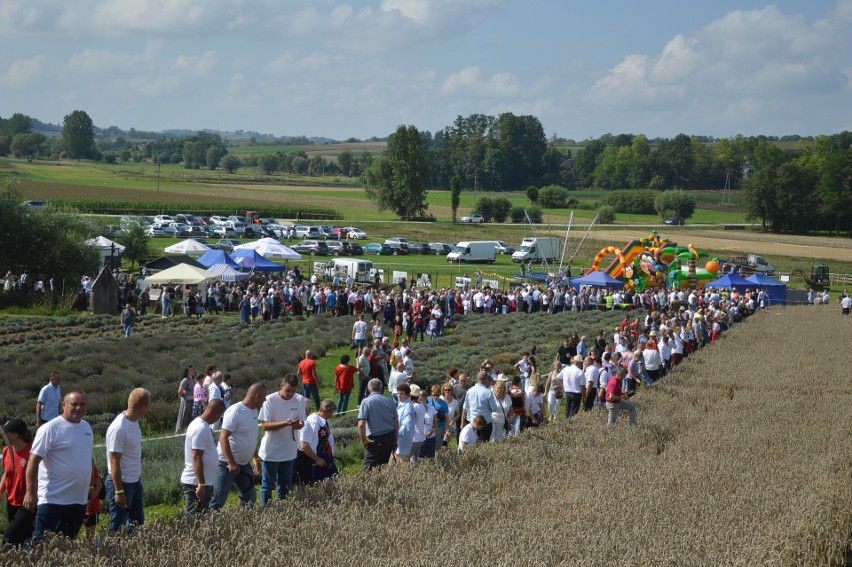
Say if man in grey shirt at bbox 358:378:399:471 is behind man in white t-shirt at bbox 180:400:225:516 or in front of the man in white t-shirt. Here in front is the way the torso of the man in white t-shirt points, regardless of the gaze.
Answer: in front

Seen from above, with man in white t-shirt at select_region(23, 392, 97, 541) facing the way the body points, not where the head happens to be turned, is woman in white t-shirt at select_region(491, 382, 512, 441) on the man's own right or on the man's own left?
on the man's own left

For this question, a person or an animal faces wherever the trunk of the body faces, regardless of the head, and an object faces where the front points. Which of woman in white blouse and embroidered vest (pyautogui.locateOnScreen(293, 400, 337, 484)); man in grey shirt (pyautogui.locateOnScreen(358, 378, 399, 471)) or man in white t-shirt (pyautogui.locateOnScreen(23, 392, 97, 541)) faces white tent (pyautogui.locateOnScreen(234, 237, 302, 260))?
the man in grey shirt

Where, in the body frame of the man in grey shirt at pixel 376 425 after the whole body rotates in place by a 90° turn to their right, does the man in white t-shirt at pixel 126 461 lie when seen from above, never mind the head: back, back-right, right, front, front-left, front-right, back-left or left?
back-right

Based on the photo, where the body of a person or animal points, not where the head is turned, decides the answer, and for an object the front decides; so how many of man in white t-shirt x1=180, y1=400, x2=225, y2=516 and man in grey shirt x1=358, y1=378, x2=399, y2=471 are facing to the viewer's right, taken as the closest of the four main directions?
1

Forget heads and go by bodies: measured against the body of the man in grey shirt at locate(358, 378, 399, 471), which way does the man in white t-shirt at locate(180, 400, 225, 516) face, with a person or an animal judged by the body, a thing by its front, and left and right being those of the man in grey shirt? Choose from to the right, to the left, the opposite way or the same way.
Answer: to the right

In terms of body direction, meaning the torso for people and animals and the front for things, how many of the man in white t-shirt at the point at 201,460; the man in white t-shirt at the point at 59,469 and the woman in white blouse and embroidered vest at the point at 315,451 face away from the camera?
0

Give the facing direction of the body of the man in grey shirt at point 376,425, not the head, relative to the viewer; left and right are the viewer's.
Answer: facing away from the viewer

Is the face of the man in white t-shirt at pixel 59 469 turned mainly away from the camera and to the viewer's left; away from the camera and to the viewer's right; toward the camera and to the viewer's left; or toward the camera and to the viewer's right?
toward the camera and to the viewer's right

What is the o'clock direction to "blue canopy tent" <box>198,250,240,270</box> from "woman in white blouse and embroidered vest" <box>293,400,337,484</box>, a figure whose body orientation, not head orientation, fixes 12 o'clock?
The blue canopy tent is roughly at 7 o'clock from the woman in white blouse and embroidered vest.

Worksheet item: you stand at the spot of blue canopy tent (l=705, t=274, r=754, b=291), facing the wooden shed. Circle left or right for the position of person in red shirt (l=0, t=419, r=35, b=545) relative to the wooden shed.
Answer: left

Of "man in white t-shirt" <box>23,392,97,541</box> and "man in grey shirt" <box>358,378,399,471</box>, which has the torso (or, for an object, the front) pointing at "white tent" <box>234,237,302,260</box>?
the man in grey shirt

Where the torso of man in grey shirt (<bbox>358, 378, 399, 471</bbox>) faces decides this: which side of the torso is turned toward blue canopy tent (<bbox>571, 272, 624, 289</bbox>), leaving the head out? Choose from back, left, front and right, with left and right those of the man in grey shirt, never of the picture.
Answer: front

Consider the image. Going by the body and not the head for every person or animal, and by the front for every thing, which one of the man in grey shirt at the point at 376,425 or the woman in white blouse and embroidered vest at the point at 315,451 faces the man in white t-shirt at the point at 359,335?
the man in grey shirt

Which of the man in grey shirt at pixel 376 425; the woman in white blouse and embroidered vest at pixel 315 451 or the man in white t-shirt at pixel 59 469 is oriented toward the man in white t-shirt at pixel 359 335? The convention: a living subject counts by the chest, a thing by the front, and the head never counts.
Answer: the man in grey shirt

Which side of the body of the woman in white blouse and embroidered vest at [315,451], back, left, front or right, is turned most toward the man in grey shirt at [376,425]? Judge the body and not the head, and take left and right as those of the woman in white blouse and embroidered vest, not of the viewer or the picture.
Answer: left
